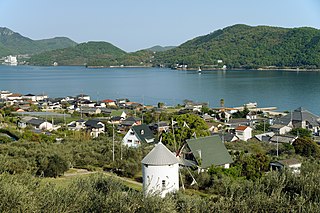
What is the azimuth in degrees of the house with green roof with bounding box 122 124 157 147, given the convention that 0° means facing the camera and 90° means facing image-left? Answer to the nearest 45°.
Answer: approximately 45°

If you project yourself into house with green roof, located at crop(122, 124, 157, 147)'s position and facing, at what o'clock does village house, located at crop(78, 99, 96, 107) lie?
The village house is roughly at 4 o'clock from the house with green roof.

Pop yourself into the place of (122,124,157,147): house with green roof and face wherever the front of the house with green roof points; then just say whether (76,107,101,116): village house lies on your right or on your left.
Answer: on your right

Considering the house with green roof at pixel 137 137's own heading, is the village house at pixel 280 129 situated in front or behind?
behind

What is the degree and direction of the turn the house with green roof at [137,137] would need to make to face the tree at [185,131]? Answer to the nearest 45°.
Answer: approximately 90° to its left

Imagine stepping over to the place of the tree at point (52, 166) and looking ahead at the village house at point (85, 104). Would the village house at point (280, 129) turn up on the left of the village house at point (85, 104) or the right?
right

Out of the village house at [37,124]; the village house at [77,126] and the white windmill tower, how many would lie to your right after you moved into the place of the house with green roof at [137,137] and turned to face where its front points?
2

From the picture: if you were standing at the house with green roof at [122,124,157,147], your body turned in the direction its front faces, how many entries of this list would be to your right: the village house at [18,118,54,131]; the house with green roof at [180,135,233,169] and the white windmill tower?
1

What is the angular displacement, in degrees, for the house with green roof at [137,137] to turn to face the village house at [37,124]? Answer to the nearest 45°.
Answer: approximately 90° to its right

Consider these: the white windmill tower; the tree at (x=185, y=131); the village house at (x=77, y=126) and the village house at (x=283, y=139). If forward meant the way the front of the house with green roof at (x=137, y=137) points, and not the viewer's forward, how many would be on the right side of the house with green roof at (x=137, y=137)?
1

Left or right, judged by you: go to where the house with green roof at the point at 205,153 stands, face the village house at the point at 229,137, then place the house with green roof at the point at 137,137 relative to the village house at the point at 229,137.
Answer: left

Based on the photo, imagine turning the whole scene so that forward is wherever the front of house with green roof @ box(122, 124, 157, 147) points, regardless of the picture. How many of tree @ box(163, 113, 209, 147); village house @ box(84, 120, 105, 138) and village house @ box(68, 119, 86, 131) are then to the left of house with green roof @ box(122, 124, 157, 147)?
1

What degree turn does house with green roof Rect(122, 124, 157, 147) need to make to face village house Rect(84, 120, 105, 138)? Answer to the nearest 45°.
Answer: approximately 90° to its right
